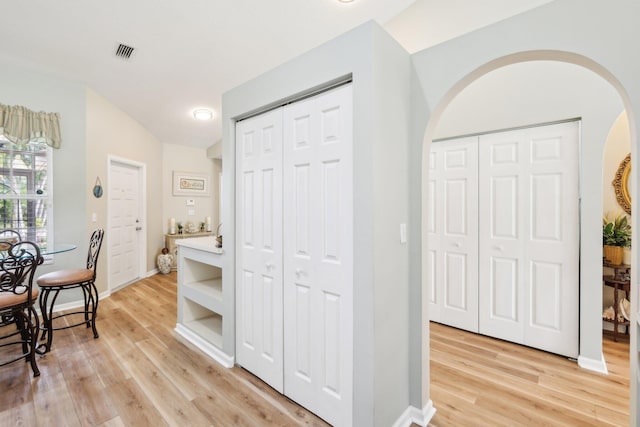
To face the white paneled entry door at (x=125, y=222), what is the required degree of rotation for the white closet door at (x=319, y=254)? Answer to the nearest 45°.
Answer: approximately 90° to its right

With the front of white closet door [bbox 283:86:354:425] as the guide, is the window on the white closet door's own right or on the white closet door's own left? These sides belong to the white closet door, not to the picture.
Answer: on the white closet door's own right

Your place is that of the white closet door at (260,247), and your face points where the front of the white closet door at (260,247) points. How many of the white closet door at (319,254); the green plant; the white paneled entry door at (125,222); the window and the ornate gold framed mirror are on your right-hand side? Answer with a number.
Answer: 2

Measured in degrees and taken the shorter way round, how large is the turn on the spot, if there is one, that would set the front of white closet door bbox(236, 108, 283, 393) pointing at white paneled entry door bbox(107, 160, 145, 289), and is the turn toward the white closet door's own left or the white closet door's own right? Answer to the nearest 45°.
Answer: approximately 90° to the white closet door's own right

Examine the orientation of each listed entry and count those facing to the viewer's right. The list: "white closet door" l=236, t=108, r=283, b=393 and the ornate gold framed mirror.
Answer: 0

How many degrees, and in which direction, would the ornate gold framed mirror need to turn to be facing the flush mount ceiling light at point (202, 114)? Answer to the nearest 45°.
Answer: approximately 45° to its right

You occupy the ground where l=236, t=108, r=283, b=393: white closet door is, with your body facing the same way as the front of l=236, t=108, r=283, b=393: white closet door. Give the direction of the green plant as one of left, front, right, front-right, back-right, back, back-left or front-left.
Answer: back-left

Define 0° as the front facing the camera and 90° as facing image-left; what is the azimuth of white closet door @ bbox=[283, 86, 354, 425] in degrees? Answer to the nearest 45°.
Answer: approximately 45°

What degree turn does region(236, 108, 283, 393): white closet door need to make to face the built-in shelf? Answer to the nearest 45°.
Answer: approximately 90° to its right
